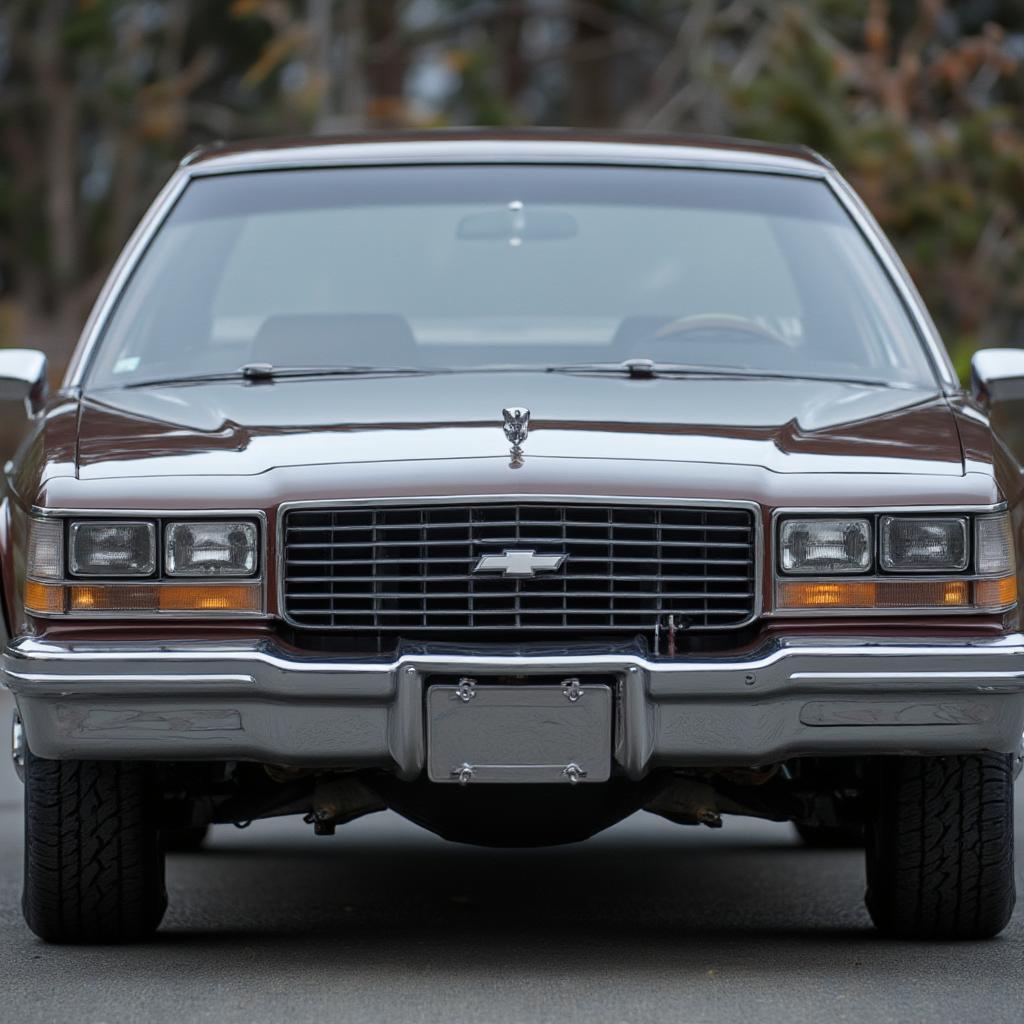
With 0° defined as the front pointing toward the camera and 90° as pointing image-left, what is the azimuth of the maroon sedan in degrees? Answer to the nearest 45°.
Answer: approximately 0°
